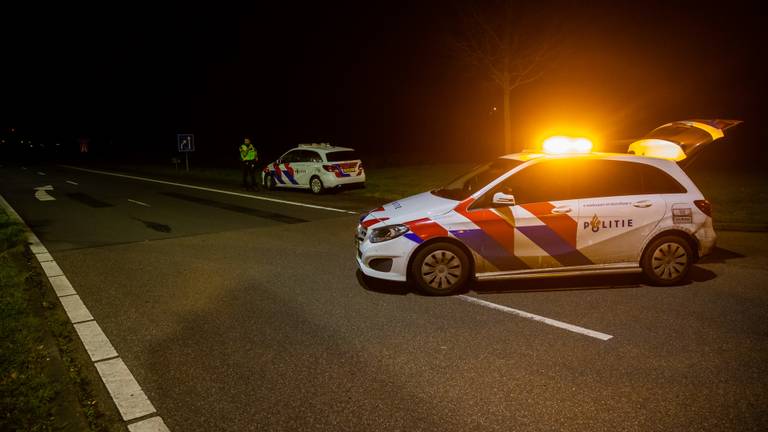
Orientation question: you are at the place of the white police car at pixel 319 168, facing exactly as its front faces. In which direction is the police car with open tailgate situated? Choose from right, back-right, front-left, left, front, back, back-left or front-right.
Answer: back-left

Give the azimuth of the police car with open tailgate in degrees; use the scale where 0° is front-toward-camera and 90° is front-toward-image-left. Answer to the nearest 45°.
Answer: approximately 90°

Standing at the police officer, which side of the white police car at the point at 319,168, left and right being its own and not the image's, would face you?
front

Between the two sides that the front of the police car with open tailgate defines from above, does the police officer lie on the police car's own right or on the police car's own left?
on the police car's own right

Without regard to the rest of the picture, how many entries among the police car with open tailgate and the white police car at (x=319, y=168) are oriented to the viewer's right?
0

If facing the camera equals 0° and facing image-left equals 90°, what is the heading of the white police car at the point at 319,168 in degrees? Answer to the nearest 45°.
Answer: approximately 135°

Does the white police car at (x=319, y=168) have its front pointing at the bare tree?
no

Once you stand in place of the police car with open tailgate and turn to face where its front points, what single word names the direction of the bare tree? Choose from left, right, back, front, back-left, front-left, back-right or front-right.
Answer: right

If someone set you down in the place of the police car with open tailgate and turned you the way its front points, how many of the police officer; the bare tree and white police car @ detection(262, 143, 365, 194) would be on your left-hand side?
0

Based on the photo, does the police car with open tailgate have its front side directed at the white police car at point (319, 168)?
no

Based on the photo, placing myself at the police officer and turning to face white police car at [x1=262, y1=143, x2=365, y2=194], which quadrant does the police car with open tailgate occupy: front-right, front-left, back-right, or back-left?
front-right
